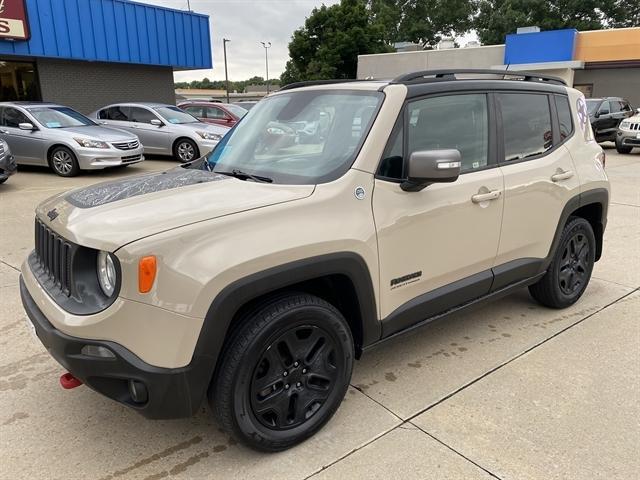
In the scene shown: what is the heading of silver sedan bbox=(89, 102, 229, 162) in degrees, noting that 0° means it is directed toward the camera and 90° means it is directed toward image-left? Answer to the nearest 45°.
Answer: approximately 315°

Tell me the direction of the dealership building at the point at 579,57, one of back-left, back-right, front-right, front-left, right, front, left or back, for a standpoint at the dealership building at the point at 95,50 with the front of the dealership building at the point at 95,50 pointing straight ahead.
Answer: front-left

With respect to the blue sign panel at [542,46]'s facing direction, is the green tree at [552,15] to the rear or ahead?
to the rear

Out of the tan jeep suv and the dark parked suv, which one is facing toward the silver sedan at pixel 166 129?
the dark parked suv

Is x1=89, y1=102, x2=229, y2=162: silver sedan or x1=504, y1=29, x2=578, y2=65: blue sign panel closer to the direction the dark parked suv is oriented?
the silver sedan

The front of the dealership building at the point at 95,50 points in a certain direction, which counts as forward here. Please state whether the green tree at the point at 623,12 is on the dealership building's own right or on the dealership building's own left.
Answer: on the dealership building's own left

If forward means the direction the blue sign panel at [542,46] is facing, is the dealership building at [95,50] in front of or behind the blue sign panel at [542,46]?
in front

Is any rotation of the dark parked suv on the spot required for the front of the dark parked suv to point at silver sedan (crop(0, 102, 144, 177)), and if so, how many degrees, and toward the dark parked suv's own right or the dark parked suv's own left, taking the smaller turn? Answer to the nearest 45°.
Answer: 0° — it already faces it

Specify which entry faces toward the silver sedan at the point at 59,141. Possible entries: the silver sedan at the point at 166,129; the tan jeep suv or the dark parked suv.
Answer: the dark parked suv

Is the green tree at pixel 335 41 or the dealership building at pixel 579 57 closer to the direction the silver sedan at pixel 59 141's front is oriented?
the dealership building

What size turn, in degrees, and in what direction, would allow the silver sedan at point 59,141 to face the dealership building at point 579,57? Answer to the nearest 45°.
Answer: approximately 45° to its left

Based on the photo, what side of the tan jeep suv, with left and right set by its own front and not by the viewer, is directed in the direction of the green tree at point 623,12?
back

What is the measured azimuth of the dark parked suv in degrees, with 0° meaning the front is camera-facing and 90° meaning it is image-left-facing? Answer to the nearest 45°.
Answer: approximately 45°

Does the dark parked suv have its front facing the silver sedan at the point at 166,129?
yes

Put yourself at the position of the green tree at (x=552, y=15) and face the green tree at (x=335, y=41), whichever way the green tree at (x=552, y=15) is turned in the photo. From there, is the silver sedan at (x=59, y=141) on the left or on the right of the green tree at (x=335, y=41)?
left

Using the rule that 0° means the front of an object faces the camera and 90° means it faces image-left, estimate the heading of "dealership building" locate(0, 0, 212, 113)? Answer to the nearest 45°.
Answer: approximately 315°
